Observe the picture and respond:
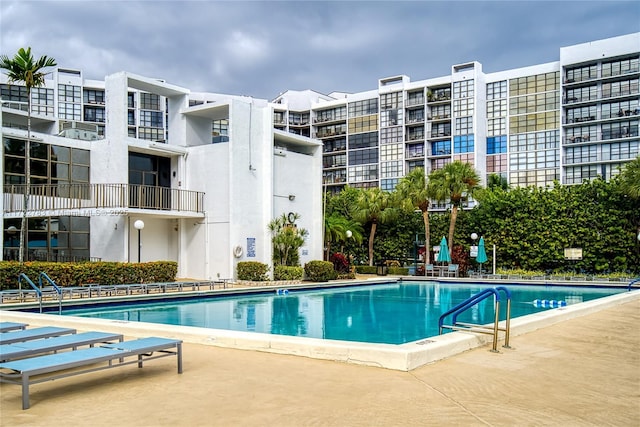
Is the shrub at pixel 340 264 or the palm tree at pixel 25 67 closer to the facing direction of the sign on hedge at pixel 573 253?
the palm tree

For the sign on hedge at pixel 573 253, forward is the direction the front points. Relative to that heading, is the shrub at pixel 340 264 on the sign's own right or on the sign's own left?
on the sign's own right

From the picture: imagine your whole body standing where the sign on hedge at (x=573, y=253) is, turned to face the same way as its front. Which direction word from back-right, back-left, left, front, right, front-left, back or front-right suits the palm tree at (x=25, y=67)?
front-right

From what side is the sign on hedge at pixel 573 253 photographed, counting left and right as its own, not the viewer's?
front

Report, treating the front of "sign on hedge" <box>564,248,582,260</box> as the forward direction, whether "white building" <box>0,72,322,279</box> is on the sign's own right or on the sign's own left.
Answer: on the sign's own right

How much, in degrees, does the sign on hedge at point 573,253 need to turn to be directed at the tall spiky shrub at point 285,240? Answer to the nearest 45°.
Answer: approximately 45° to its right

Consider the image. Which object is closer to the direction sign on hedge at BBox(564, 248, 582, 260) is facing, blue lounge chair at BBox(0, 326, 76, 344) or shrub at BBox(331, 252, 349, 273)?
the blue lounge chair

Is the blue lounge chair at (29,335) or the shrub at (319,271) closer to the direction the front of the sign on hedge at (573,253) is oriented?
the blue lounge chair

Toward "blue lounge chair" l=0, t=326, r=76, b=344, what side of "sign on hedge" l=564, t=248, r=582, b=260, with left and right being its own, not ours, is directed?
front

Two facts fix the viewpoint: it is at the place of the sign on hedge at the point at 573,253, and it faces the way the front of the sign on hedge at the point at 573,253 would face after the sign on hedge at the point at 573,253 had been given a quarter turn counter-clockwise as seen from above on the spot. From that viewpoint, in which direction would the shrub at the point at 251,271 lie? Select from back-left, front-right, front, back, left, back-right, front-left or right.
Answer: back-right

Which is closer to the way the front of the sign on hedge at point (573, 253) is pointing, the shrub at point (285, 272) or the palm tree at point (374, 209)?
the shrub
